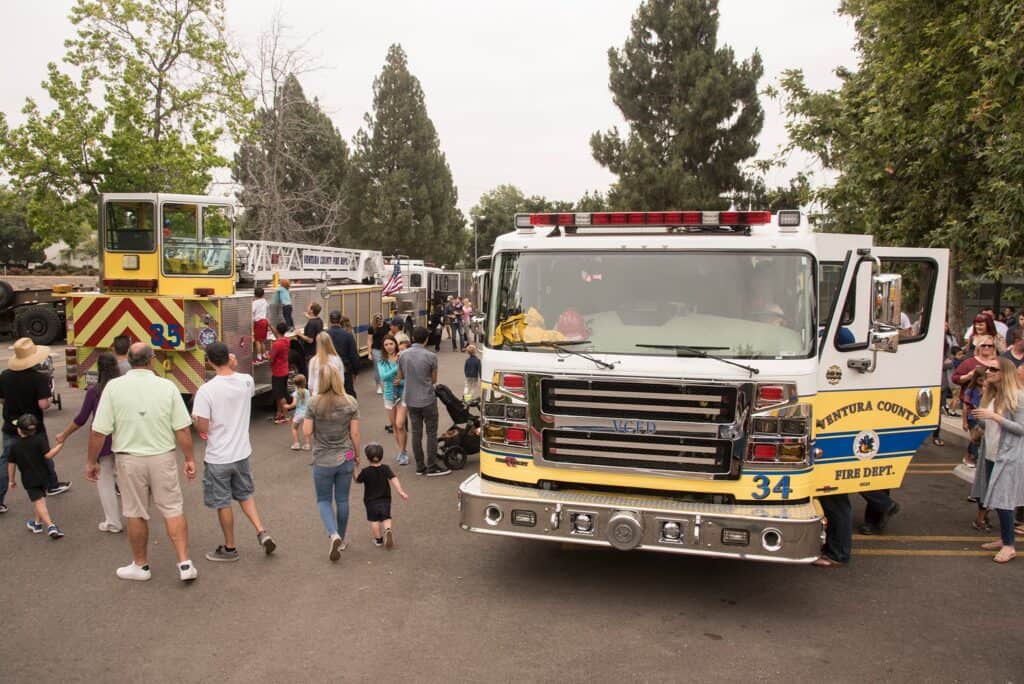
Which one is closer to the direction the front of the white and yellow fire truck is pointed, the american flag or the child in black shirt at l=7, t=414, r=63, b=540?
the child in black shirt

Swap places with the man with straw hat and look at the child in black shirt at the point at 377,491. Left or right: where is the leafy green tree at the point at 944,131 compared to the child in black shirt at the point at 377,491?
left

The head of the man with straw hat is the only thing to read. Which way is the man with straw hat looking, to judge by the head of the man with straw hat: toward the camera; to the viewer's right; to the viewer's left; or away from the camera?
away from the camera

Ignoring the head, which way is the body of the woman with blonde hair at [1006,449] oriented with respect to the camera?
to the viewer's left

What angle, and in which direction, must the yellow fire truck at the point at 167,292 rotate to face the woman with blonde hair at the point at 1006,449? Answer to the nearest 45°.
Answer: approximately 90° to its right

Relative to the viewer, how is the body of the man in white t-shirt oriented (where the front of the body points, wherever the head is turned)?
away from the camera

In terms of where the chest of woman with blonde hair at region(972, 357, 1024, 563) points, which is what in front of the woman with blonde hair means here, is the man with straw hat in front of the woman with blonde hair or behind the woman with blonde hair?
in front

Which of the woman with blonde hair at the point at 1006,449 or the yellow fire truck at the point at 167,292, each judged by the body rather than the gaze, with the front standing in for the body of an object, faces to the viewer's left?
the woman with blonde hair

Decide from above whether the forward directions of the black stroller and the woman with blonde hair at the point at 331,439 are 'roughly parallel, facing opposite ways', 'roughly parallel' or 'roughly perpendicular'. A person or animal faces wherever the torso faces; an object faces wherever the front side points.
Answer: roughly perpendicular

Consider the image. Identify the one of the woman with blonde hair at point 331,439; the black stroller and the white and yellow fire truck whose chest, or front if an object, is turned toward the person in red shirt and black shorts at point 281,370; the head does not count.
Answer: the woman with blonde hair

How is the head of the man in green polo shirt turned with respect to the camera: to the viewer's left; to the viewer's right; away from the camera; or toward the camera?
away from the camera

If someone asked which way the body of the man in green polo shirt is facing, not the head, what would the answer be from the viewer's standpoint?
away from the camera

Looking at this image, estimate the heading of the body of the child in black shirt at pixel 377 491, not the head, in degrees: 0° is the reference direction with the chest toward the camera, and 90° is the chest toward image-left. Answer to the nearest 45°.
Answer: approximately 180°
